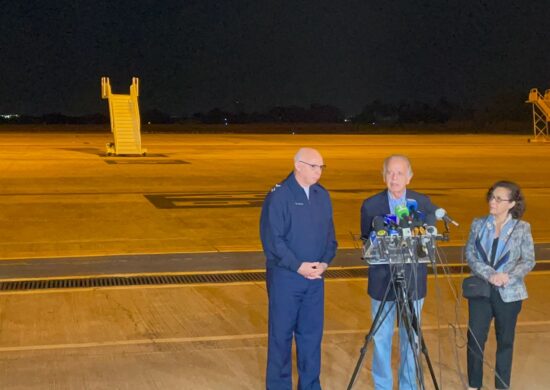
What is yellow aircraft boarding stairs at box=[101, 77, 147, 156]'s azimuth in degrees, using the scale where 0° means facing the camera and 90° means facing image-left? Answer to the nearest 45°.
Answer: approximately 0°

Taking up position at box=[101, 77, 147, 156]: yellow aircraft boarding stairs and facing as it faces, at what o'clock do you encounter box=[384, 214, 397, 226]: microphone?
The microphone is roughly at 12 o'clock from the yellow aircraft boarding stairs.

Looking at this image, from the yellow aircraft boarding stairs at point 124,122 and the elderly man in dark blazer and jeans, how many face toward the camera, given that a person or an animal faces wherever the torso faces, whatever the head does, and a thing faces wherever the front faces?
2

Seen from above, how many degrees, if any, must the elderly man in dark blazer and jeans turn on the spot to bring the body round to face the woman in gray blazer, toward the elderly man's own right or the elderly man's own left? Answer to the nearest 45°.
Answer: approximately 90° to the elderly man's own left

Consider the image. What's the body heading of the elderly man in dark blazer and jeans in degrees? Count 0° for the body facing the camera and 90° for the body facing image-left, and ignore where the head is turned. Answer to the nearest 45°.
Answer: approximately 0°

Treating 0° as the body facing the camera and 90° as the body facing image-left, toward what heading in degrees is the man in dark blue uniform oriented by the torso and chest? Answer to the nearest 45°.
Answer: approximately 315°

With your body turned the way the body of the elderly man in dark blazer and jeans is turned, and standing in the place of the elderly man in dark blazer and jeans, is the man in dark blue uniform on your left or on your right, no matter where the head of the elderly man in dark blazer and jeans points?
on your right

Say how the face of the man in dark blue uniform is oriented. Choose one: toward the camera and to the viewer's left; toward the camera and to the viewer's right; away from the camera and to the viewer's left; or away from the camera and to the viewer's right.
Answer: toward the camera and to the viewer's right

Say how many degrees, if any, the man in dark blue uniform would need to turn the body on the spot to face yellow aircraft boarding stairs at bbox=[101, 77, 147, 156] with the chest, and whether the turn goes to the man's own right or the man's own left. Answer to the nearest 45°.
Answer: approximately 135° to the man's own left
